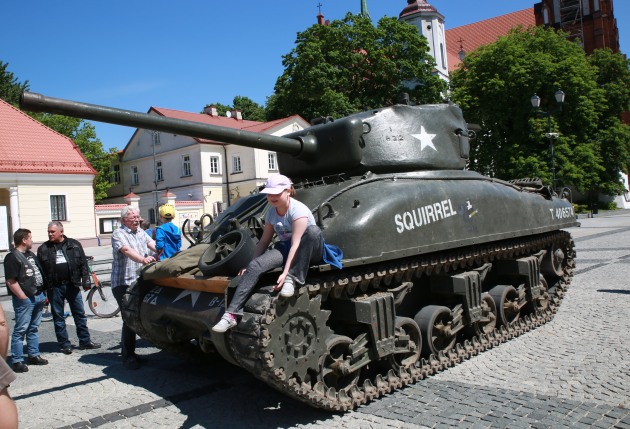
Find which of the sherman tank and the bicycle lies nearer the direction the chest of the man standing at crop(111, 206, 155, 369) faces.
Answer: the sherman tank

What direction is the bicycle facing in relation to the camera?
to the viewer's right

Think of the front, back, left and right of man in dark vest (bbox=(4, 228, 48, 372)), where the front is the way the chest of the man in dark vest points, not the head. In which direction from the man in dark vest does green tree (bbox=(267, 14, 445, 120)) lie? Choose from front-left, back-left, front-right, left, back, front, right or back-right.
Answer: left

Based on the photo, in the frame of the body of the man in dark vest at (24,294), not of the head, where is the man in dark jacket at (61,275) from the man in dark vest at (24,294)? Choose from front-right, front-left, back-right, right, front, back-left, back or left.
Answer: left

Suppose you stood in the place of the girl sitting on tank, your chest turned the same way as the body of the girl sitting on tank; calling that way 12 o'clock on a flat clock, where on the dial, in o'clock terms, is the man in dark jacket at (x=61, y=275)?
The man in dark jacket is roughly at 3 o'clock from the girl sitting on tank.

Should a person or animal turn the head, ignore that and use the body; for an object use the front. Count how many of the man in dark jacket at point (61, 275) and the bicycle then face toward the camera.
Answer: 1

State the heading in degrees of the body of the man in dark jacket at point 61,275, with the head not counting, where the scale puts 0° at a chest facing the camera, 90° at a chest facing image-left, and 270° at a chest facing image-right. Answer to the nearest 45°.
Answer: approximately 0°

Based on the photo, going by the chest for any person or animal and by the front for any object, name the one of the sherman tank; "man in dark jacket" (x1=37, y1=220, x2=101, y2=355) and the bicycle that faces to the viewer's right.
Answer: the bicycle

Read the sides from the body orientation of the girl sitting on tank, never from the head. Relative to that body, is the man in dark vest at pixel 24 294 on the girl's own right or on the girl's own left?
on the girl's own right

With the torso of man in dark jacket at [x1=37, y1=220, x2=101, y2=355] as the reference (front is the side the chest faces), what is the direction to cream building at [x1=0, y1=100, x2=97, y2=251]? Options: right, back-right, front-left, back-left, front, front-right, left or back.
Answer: back

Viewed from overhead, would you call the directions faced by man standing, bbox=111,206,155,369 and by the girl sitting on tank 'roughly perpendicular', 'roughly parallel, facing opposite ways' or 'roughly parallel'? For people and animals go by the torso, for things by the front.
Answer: roughly perpendicular

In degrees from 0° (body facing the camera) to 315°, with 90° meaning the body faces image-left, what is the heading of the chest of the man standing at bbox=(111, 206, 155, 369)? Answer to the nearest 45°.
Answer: approximately 315°
